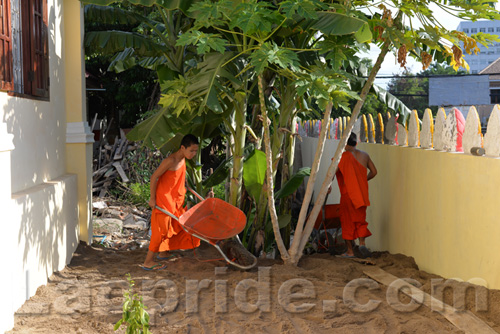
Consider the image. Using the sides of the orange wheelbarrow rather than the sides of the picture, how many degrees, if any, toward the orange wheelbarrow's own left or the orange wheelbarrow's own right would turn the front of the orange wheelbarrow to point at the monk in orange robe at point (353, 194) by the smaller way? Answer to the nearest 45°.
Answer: approximately 90° to the orange wheelbarrow's own left

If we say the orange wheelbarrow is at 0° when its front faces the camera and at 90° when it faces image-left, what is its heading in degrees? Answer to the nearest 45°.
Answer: approximately 315°

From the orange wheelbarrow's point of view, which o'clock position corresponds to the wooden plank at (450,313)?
The wooden plank is roughly at 12 o'clock from the orange wheelbarrow.

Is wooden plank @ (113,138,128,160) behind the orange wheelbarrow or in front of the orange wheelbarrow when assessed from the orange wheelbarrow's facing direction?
behind

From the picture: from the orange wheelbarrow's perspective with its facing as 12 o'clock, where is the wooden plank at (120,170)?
The wooden plank is roughly at 7 o'clock from the orange wheelbarrow.

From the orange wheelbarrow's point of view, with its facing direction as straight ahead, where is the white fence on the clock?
The white fence is roughly at 11 o'clock from the orange wheelbarrow.

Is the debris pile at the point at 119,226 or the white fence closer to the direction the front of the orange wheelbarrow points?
the white fence

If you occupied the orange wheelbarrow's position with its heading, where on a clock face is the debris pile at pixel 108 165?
The debris pile is roughly at 7 o'clock from the orange wheelbarrow.
